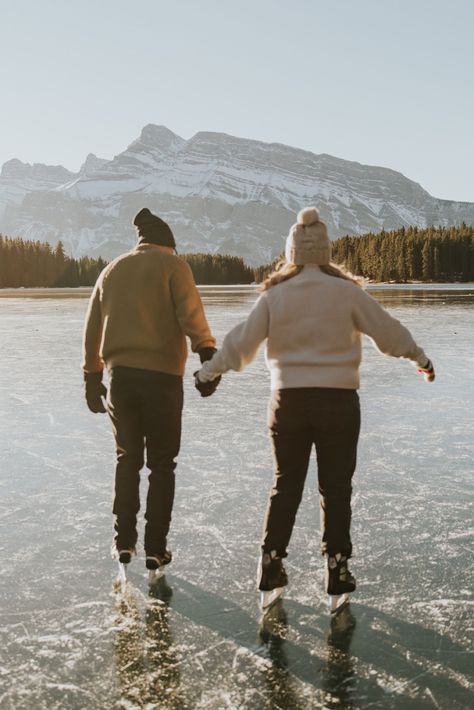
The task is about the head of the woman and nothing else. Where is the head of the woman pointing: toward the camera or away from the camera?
away from the camera

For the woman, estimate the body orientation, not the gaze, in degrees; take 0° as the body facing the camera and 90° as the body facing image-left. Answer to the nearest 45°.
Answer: approximately 180°

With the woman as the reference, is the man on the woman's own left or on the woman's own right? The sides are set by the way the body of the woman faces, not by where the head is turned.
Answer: on the woman's own left
